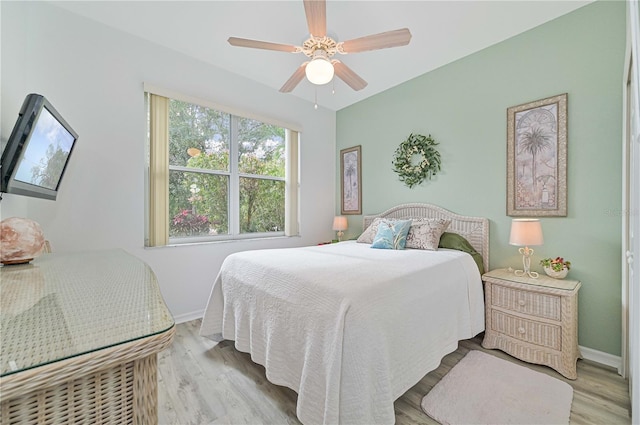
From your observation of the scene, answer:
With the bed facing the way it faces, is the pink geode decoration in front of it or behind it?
in front

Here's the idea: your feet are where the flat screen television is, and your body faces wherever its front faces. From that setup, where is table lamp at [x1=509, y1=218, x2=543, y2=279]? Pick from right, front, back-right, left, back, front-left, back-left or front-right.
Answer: front

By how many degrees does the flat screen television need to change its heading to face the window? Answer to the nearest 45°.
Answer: approximately 90° to its left

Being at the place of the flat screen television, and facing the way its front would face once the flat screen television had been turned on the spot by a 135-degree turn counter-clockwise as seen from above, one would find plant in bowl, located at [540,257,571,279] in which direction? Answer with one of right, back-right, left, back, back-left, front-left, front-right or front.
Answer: back-right

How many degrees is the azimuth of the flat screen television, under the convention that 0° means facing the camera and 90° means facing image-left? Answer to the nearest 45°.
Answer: approximately 315°

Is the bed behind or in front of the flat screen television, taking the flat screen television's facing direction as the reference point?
in front

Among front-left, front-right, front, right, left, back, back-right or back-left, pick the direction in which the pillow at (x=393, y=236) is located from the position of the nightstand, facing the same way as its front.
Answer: front-right

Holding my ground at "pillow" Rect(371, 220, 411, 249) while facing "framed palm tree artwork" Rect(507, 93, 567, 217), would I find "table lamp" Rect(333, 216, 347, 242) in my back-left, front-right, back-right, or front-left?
back-left

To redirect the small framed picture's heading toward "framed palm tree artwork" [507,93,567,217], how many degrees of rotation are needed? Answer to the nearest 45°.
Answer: approximately 90° to its left

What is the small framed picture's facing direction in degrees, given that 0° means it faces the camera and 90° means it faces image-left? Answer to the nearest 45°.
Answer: approximately 45°

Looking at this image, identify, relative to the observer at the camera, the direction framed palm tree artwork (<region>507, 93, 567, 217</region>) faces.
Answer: facing the viewer and to the left of the viewer
